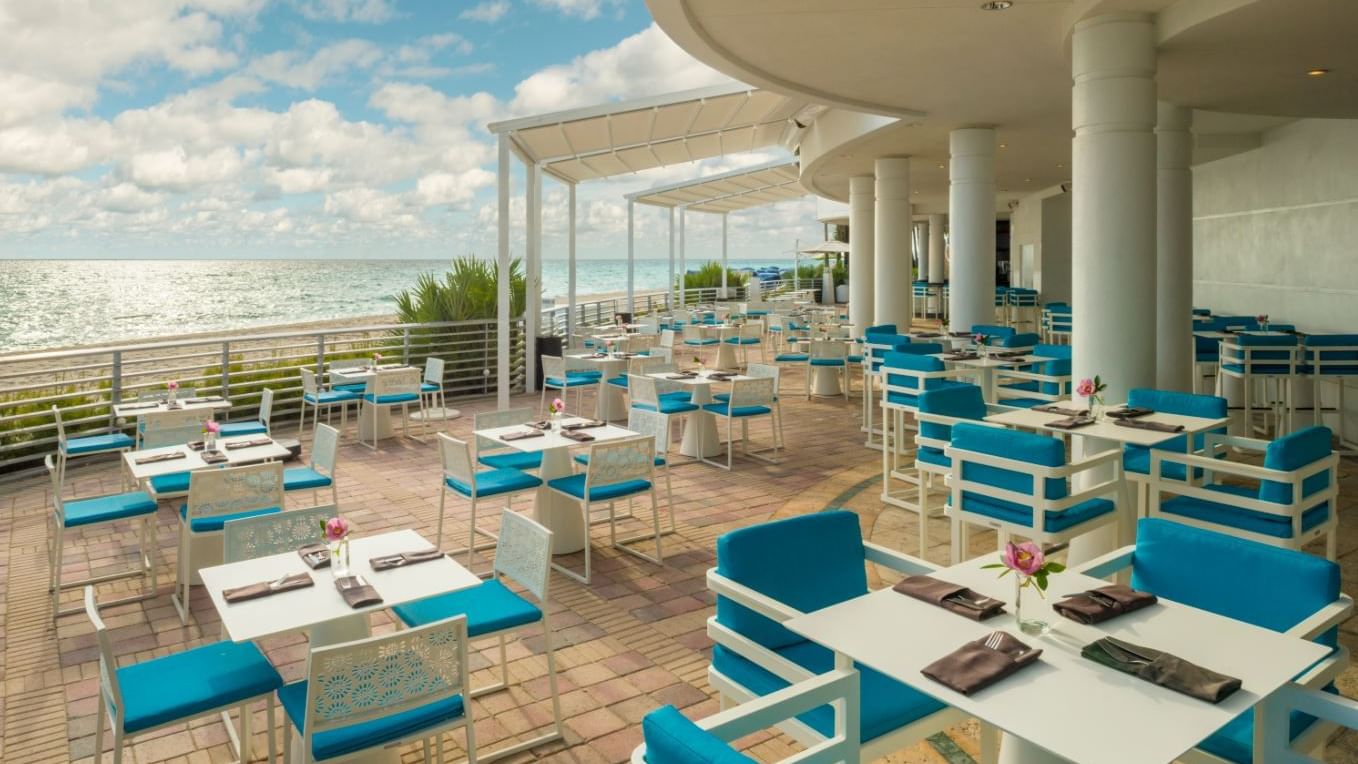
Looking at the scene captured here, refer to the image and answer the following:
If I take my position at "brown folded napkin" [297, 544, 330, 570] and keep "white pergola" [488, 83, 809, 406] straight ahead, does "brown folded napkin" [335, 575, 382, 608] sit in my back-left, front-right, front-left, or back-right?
back-right

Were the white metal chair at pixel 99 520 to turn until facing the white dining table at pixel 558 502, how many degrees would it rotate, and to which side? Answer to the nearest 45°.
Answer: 0° — it already faces it

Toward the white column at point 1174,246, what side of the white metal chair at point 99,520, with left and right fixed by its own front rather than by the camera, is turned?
front

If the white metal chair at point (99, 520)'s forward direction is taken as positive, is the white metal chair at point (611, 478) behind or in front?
in front

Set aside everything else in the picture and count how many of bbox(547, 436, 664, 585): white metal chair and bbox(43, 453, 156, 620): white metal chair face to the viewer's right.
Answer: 1

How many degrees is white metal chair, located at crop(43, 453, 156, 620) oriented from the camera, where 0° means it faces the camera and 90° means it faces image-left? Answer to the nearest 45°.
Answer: approximately 270°

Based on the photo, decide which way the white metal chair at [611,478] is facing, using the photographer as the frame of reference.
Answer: facing away from the viewer and to the left of the viewer

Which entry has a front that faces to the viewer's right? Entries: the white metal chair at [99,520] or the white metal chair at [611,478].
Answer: the white metal chair at [99,520]

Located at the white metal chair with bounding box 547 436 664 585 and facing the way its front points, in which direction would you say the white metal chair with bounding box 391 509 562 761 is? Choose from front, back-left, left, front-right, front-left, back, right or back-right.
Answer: back-left
